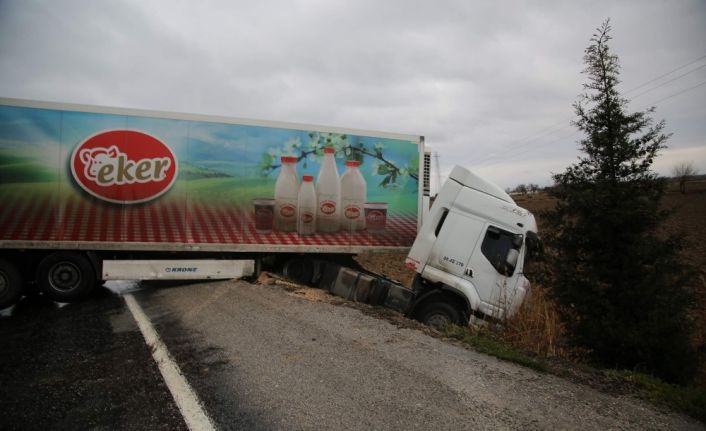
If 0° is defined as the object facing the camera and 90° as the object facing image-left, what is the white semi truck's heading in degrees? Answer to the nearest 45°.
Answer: approximately 270°

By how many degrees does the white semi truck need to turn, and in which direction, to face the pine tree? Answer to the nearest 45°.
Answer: approximately 45° to its right
